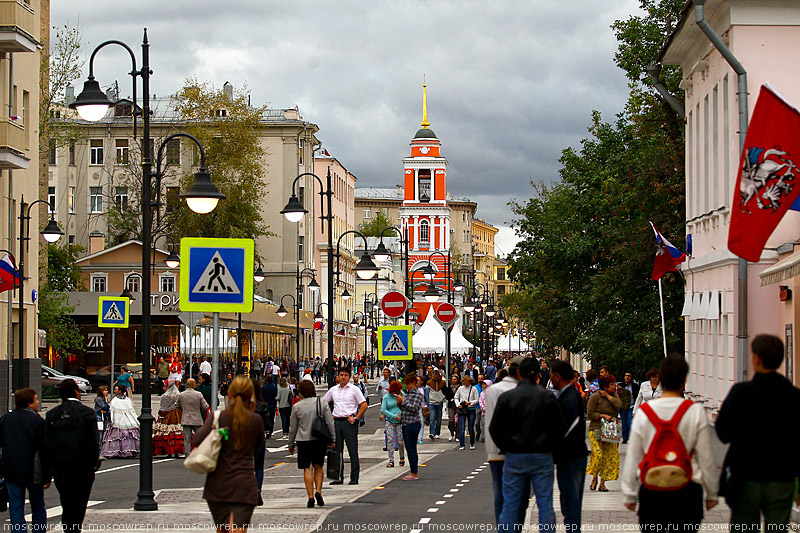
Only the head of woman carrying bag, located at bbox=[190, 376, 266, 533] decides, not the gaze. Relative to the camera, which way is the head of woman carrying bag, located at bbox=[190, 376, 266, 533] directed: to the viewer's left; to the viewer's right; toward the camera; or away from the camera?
away from the camera

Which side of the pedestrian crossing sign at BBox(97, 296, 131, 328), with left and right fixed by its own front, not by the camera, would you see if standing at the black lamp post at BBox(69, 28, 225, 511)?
front

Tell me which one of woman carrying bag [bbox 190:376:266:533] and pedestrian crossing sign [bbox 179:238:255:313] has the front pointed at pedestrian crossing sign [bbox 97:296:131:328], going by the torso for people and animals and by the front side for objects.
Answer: the woman carrying bag

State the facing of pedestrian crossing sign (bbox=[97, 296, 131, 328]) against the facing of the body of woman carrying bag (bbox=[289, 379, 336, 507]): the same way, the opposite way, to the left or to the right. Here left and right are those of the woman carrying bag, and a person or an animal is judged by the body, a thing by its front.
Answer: the opposite way

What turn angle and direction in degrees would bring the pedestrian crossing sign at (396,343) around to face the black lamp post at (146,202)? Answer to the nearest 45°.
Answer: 0° — it already faces it

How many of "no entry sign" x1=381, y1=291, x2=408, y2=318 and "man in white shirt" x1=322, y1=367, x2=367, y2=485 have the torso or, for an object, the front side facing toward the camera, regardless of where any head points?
2

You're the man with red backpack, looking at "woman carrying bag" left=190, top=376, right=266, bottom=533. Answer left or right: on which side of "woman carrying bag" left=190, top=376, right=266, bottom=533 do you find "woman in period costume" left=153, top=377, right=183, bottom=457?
right

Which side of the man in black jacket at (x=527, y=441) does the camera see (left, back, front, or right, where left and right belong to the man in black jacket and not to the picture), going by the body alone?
back

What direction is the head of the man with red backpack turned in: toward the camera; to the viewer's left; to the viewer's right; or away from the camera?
away from the camera

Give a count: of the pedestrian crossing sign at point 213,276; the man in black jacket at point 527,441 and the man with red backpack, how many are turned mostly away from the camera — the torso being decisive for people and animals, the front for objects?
2

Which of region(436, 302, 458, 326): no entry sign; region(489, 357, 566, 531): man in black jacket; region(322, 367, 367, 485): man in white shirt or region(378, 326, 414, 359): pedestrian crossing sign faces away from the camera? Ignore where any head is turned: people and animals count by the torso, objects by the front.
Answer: the man in black jacket

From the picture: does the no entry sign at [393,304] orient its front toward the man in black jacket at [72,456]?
yes

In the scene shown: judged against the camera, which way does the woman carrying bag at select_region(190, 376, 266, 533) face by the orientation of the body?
away from the camera
